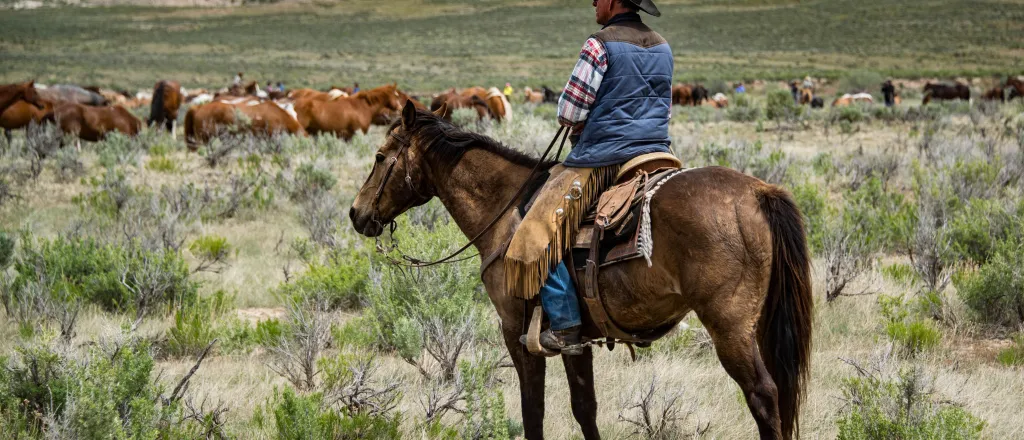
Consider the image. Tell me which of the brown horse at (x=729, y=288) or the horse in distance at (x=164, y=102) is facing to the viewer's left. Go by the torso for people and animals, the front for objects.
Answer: the brown horse

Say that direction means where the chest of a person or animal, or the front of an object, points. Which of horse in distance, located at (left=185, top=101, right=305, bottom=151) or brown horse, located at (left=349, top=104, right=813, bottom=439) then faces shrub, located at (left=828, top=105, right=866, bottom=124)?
the horse in distance

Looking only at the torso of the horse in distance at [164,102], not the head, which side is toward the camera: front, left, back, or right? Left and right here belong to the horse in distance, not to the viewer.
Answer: back

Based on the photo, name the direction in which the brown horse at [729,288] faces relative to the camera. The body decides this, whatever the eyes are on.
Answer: to the viewer's left

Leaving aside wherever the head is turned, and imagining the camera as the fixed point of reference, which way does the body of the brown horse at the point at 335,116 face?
to the viewer's right

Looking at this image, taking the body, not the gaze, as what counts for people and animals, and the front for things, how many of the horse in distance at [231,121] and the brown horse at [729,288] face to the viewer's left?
1

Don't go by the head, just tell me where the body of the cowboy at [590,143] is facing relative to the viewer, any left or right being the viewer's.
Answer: facing away from the viewer and to the left of the viewer

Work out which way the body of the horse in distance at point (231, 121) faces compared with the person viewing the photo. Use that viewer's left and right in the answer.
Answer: facing to the right of the viewer

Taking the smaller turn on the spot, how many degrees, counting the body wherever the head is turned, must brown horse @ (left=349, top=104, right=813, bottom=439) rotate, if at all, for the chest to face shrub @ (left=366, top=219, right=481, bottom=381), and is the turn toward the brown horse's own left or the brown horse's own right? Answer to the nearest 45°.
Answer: approximately 45° to the brown horse's own right

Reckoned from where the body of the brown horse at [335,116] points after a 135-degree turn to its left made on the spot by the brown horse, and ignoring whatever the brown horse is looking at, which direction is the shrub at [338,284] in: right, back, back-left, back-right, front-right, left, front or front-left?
back-left
